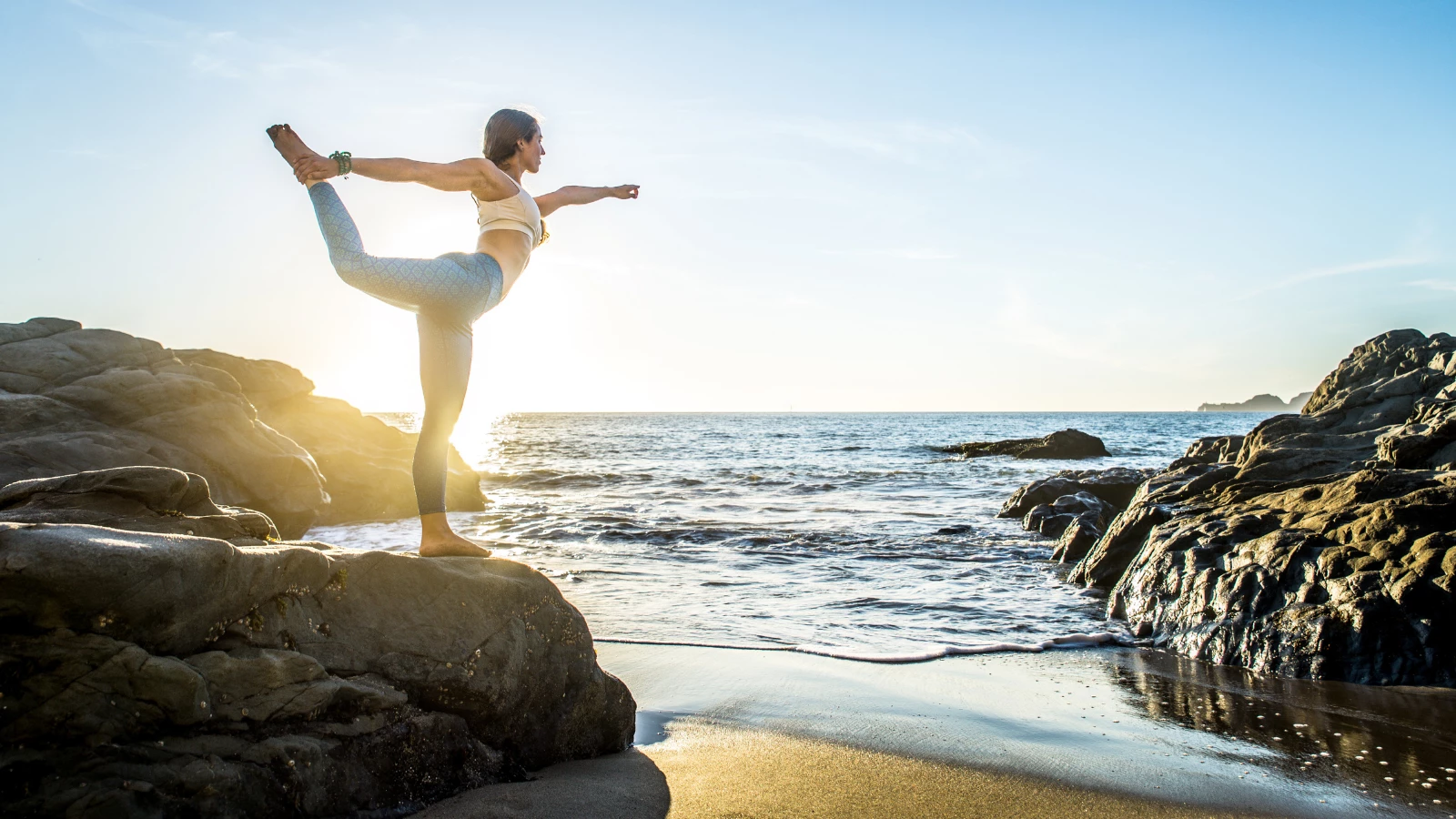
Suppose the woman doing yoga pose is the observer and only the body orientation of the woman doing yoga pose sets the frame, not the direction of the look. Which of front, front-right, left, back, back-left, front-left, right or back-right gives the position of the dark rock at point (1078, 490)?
front-left

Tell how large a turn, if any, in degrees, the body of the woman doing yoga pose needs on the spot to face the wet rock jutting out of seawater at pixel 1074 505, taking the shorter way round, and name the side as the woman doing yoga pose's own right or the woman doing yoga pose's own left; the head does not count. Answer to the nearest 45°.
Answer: approximately 45° to the woman doing yoga pose's own left

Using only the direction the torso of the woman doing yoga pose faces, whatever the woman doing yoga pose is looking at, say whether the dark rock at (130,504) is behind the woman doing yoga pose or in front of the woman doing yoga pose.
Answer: behind

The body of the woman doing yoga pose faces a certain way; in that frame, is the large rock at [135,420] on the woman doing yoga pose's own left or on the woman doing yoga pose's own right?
on the woman doing yoga pose's own left

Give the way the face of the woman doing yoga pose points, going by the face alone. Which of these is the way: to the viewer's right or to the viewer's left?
to the viewer's right

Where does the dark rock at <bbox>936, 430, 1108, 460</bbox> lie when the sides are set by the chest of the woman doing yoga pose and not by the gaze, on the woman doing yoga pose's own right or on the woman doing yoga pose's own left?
on the woman doing yoga pose's own left

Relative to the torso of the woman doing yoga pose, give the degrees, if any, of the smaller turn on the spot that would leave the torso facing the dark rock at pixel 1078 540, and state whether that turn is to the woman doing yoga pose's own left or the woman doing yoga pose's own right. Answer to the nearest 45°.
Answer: approximately 45° to the woman doing yoga pose's own left

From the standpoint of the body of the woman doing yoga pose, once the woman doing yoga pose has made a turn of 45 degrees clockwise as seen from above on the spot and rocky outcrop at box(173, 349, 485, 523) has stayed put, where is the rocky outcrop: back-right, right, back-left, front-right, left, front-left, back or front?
back-left

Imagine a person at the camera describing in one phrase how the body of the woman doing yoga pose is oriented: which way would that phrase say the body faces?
to the viewer's right

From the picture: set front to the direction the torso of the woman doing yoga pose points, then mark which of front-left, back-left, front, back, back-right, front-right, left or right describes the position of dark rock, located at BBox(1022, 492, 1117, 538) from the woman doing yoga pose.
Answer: front-left
